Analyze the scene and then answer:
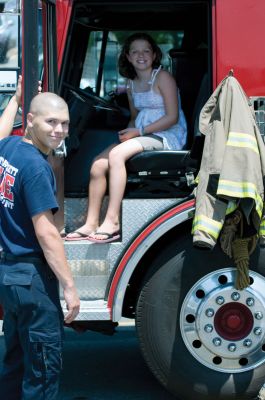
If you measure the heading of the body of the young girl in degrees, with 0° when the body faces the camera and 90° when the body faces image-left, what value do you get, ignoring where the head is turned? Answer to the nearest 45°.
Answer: approximately 45°

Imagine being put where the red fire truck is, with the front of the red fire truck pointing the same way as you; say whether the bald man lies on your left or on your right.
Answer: on your left

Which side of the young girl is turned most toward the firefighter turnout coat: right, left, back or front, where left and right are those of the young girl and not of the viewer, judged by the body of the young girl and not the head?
left

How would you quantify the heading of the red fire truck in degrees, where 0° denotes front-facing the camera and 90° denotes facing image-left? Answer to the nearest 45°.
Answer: approximately 90°
